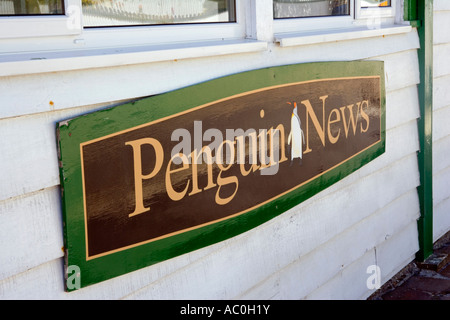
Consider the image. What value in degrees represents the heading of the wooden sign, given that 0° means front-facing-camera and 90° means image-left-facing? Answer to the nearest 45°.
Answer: approximately 315°

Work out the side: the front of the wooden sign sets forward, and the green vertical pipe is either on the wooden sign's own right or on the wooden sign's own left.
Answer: on the wooden sign's own left
